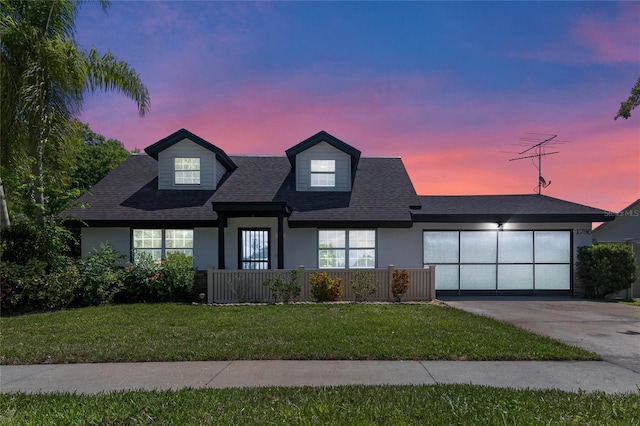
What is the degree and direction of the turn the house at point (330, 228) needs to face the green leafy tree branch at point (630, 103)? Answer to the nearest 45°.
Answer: approximately 45° to its left

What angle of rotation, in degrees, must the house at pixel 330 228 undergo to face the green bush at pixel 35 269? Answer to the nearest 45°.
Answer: approximately 45° to its right

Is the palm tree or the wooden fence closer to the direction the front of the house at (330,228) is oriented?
the wooden fence

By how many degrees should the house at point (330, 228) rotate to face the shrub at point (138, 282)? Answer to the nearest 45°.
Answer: approximately 45° to its right

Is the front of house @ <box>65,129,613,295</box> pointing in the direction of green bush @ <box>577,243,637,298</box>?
no

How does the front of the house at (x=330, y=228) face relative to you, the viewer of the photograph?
facing the viewer

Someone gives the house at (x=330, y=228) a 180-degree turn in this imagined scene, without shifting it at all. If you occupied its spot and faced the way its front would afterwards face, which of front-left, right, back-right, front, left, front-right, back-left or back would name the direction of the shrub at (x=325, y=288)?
back
